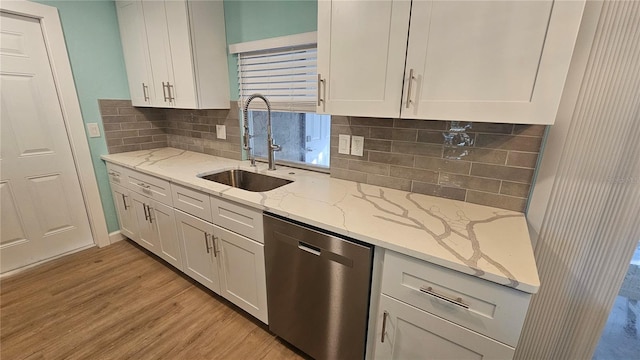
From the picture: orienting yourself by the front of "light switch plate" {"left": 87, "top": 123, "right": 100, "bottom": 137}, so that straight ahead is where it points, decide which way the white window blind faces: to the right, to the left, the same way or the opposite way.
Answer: to the right

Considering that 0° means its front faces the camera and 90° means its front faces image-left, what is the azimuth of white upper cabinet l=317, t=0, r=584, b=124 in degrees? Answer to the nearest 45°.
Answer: approximately 0°

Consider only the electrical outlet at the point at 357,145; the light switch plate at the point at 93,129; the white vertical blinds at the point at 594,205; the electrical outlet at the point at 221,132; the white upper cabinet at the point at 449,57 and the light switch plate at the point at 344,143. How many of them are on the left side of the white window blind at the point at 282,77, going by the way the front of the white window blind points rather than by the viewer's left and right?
4

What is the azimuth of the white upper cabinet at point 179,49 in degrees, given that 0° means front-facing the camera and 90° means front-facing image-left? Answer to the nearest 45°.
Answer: approximately 45°

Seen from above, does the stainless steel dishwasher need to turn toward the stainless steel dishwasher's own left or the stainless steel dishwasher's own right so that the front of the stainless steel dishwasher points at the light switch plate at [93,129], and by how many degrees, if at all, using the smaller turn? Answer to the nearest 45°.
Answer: approximately 90° to the stainless steel dishwasher's own right

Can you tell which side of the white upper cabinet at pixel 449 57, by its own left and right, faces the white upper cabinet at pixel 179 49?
right

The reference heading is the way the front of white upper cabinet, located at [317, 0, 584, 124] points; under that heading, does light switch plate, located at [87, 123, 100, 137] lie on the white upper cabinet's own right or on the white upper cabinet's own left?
on the white upper cabinet's own right
